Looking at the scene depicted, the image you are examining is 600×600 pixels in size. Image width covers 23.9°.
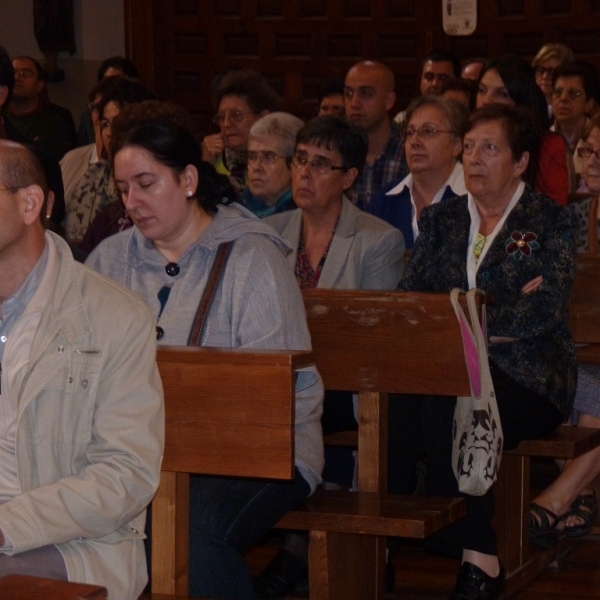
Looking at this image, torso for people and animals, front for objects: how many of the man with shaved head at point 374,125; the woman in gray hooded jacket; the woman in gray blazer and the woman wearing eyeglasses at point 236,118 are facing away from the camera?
0

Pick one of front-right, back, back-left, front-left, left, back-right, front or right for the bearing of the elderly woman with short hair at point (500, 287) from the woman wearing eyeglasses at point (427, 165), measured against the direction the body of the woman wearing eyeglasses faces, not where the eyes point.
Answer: front-left

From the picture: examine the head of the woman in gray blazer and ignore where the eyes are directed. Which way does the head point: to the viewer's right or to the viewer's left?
to the viewer's left

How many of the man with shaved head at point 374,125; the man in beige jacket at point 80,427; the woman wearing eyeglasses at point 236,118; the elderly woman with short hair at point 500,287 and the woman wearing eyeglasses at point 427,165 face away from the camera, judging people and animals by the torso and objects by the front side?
0

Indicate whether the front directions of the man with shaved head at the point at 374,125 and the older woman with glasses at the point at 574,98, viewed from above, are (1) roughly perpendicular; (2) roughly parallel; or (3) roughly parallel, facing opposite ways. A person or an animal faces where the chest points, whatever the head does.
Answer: roughly parallel

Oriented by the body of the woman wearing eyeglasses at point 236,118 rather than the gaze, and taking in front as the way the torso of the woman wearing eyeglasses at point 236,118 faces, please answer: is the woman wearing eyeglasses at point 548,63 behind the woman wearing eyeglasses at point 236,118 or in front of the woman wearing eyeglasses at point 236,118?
behind

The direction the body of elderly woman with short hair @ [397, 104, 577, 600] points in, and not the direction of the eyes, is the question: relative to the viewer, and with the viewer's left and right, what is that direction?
facing the viewer and to the left of the viewer

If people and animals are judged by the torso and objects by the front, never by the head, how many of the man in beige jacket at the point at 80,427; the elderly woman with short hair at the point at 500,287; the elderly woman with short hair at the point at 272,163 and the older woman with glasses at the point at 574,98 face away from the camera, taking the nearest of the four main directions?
0

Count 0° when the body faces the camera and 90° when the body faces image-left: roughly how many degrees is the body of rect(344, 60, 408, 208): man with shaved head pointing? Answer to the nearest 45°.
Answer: approximately 45°

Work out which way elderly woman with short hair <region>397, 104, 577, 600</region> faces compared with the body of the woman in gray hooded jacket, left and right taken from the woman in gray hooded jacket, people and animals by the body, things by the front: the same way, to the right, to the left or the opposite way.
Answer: the same way

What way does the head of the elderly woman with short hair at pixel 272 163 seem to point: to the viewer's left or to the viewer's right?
to the viewer's left

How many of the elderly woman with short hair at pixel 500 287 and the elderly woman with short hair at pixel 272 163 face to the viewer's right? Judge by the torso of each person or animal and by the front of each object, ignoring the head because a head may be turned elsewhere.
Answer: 0

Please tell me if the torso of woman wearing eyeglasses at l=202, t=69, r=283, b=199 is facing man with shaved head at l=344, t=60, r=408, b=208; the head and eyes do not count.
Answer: no
